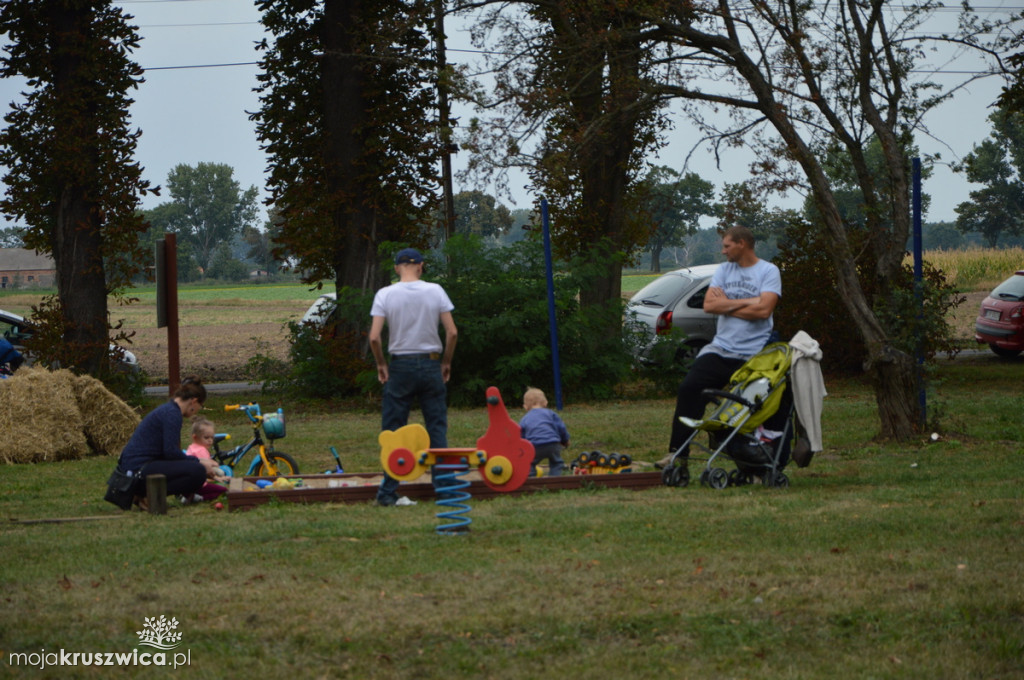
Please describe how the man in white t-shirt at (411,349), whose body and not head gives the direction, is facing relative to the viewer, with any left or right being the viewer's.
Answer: facing away from the viewer

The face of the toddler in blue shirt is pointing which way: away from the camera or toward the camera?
away from the camera

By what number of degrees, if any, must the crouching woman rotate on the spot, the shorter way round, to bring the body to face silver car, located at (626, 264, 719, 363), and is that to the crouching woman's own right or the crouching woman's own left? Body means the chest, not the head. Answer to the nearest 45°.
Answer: approximately 45° to the crouching woman's own left

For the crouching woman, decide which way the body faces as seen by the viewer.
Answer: to the viewer's right

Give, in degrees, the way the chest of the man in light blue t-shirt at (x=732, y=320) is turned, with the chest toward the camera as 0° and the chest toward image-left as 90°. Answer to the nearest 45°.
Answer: approximately 45°

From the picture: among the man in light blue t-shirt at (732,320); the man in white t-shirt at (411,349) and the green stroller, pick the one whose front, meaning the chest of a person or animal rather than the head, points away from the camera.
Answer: the man in white t-shirt at (411,349)

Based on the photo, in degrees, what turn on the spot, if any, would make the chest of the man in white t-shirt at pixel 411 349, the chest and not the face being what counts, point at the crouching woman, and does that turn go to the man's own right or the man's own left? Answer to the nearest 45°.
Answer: approximately 90° to the man's own left

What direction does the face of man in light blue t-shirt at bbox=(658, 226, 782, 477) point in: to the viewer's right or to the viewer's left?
to the viewer's left
